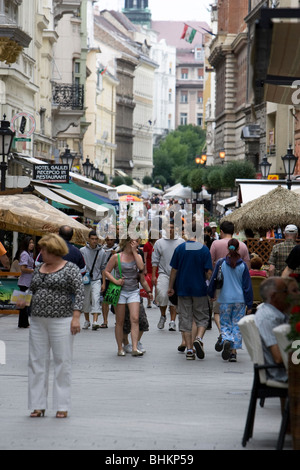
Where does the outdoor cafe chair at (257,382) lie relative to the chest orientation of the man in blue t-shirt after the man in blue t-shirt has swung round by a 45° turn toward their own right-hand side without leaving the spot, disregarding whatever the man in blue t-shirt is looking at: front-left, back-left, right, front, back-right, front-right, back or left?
back-right

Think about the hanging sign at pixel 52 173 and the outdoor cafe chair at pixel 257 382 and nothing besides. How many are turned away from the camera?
0

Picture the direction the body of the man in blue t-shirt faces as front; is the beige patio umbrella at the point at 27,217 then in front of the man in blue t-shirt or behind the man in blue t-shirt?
in front

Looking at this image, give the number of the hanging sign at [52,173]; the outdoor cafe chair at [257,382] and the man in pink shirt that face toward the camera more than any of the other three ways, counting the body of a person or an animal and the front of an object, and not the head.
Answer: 1

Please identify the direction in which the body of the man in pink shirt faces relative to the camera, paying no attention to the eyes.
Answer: away from the camera

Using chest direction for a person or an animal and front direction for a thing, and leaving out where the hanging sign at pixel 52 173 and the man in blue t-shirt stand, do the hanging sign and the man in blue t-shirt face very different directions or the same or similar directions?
very different directions

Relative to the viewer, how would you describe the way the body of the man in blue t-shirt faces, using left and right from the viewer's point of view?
facing away from the viewer
